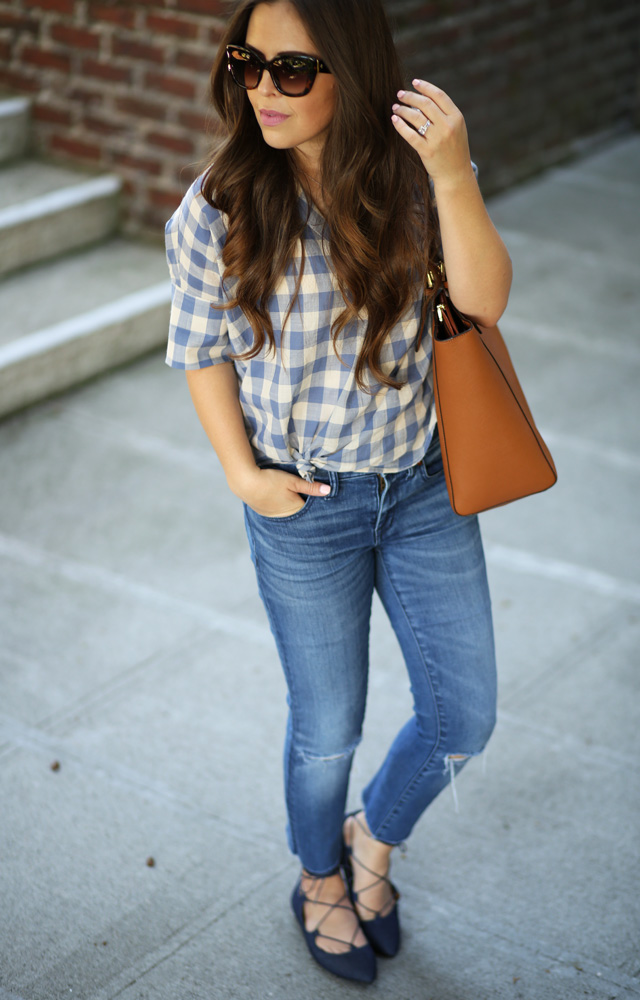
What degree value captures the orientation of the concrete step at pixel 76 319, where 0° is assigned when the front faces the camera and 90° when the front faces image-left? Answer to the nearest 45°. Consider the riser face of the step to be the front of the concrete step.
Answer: approximately 315°

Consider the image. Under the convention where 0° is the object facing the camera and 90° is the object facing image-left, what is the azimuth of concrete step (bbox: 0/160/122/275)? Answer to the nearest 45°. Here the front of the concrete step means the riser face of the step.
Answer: approximately 315°

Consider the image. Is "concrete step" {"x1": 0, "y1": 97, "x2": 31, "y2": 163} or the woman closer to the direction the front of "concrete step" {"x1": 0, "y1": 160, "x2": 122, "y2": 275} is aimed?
the woman

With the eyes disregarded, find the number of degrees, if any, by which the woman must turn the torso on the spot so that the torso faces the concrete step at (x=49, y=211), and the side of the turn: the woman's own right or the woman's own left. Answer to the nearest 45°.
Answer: approximately 180°

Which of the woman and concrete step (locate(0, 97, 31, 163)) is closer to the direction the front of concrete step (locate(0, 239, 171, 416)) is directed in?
the woman

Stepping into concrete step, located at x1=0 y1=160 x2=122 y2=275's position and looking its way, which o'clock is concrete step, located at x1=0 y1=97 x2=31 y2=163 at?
concrete step, located at x1=0 y1=97 x2=31 y2=163 is roughly at 7 o'clock from concrete step, located at x1=0 y1=160 x2=122 y2=275.

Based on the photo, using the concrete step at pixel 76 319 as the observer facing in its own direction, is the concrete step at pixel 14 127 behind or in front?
behind
